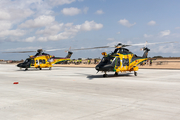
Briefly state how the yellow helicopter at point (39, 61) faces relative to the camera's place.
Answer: facing the viewer and to the left of the viewer

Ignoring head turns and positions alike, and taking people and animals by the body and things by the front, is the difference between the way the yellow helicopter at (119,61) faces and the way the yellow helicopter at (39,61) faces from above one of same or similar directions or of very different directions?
same or similar directions

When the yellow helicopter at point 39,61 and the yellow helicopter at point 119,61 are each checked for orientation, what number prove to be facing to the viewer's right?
0

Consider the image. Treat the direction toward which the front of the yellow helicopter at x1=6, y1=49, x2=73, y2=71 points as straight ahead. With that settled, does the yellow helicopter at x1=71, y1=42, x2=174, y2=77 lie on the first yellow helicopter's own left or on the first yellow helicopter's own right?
on the first yellow helicopter's own left

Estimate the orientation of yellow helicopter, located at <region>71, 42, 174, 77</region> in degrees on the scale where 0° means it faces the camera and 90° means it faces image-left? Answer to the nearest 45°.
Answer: approximately 45°

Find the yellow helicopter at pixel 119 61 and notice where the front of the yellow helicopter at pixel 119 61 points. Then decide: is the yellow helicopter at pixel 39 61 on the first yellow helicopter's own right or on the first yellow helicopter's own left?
on the first yellow helicopter's own right
